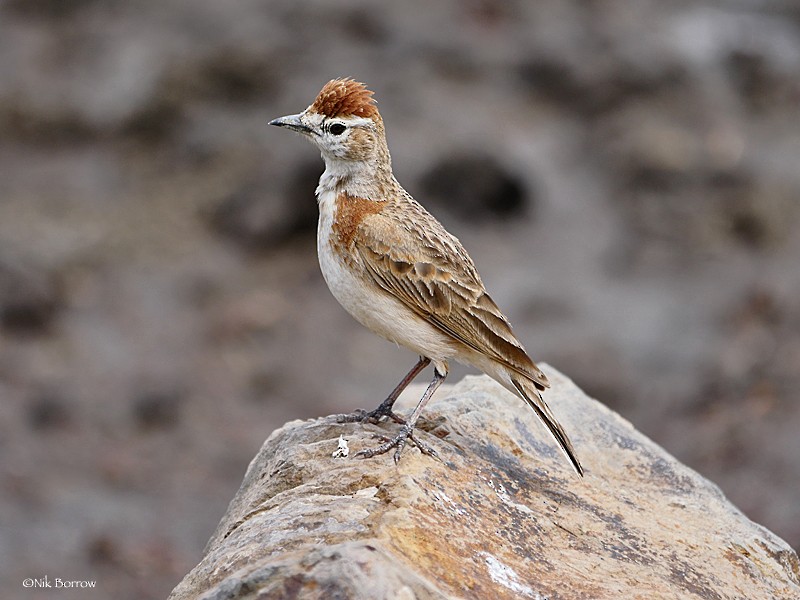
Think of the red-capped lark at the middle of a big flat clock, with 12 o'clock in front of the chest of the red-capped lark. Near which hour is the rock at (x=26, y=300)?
The rock is roughly at 2 o'clock from the red-capped lark.

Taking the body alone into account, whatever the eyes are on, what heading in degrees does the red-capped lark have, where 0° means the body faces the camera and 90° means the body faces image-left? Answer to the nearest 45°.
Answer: approximately 90°

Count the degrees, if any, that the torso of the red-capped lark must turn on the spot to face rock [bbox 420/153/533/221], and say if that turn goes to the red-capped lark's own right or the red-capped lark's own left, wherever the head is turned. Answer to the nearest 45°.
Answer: approximately 90° to the red-capped lark's own right
